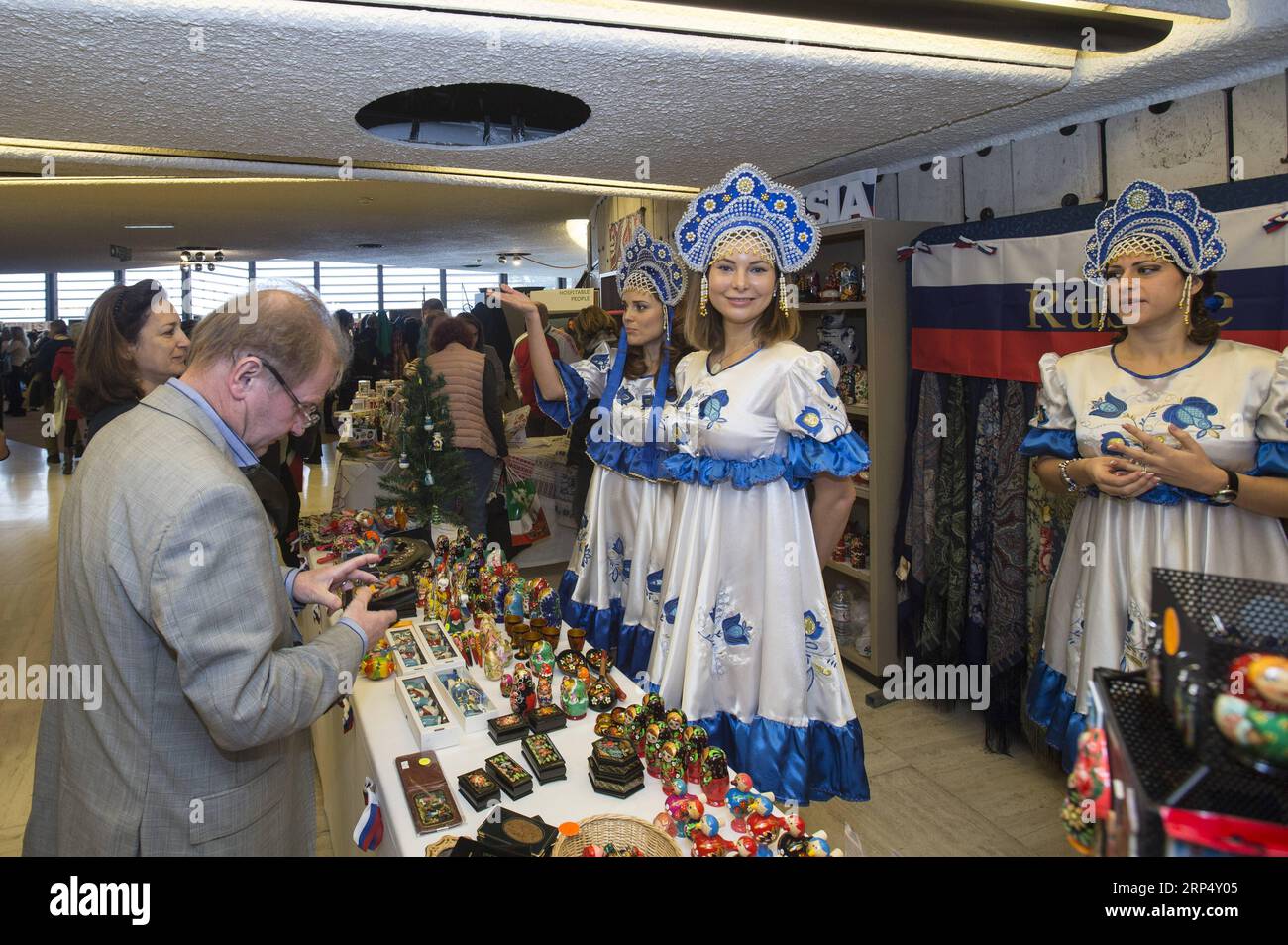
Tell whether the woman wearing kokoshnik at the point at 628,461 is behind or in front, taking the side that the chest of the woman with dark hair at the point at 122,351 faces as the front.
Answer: in front

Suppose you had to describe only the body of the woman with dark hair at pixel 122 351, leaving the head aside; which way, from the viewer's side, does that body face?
to the viewer's right

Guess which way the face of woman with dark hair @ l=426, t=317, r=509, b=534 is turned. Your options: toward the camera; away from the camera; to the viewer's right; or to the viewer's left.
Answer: away from the camera

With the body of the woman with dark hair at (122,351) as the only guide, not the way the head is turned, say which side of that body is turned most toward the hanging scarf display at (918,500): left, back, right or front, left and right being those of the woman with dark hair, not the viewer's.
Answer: front

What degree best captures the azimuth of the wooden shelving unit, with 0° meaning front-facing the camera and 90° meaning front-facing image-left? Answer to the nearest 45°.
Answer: approximately 45°

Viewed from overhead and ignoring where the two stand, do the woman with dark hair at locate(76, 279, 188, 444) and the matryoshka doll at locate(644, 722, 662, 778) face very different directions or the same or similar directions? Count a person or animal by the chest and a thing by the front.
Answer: very different directions

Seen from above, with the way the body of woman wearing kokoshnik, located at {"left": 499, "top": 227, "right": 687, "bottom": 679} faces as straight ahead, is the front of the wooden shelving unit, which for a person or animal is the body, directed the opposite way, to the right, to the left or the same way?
the same way

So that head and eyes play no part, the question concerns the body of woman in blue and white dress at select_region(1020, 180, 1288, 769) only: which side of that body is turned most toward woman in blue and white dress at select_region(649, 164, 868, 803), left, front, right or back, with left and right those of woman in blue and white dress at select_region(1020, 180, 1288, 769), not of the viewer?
right

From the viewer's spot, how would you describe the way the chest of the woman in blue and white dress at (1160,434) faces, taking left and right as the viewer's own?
facing the viewer

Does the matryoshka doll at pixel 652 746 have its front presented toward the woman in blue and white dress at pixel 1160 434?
no

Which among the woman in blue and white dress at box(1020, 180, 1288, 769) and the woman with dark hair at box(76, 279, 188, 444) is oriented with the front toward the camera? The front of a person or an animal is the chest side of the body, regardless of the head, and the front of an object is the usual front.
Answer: the woman in blue and white dress

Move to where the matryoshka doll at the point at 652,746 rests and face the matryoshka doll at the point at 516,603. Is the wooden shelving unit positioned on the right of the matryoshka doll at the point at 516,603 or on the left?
right

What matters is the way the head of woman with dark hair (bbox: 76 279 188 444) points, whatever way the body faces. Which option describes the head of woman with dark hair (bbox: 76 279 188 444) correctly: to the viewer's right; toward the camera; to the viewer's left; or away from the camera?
to the viewer's right
